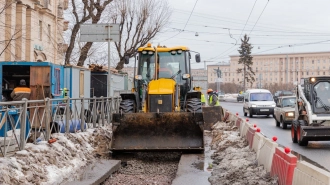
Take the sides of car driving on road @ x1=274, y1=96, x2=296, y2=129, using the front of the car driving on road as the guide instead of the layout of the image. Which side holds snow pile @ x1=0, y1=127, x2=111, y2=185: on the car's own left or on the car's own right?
on the car's own right

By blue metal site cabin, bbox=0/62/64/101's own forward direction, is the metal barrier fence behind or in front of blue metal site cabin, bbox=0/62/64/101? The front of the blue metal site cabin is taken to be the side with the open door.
in front

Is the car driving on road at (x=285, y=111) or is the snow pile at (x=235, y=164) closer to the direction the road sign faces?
the car driving on road

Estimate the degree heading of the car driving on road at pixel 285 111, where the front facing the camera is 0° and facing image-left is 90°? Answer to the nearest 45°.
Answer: approximately 315°

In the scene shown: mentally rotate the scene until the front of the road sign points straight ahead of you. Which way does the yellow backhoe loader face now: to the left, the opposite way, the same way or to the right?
the opposite way

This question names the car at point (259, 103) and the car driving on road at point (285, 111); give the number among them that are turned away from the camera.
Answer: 0

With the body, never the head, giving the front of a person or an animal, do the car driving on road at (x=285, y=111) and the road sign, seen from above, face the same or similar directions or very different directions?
very different directions

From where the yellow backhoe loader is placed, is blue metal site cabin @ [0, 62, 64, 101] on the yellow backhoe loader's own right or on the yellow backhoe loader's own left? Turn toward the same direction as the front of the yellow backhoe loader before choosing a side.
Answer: on the yellow backhoe loader's own right

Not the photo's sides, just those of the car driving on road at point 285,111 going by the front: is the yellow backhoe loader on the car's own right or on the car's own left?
on the car's own right

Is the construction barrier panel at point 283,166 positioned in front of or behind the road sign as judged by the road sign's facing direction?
behind

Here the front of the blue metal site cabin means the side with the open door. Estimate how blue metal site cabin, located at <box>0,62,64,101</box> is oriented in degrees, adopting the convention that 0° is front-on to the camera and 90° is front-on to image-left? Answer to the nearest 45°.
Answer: approximately 0°

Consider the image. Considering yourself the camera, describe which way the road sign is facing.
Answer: facing away from the viewer
